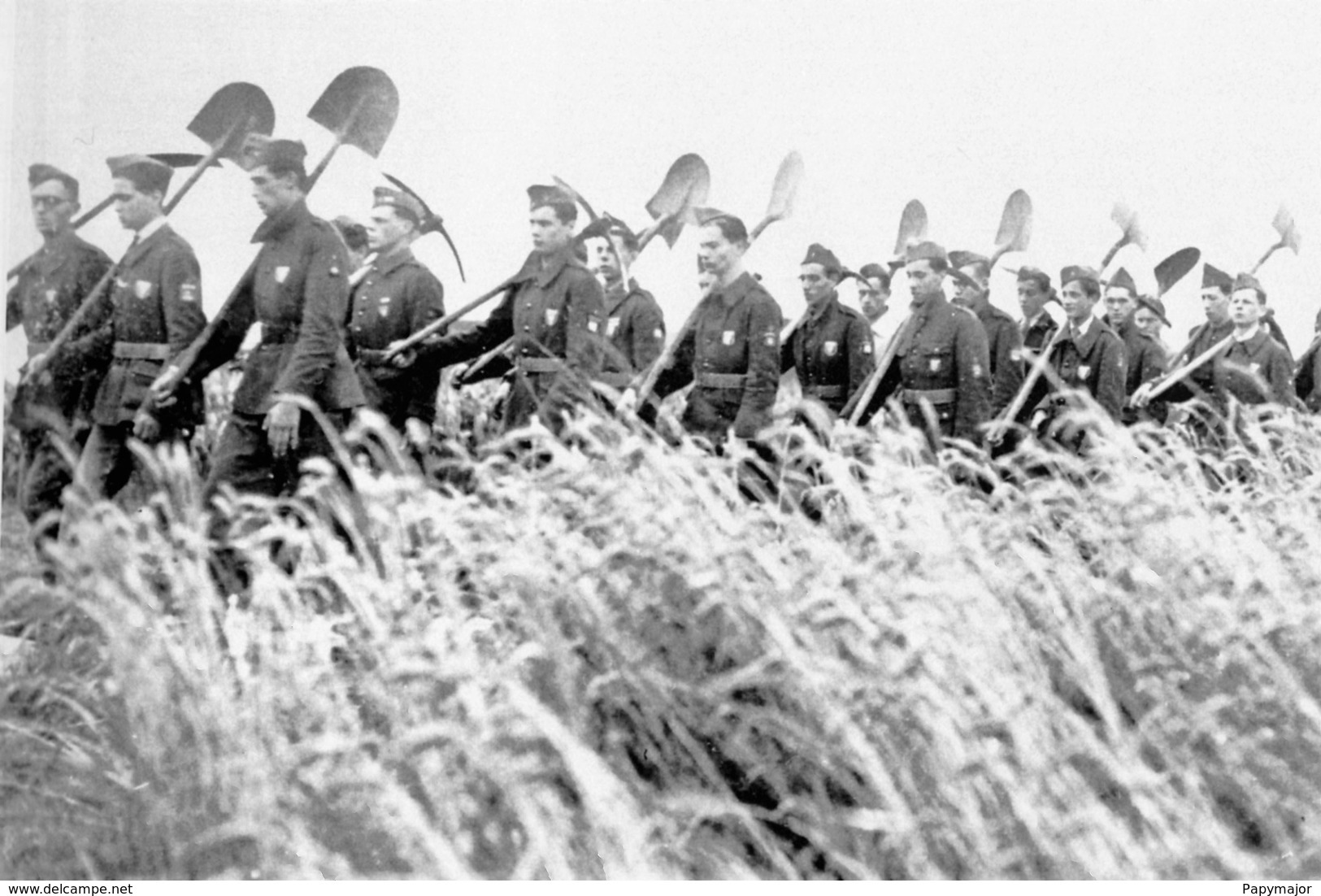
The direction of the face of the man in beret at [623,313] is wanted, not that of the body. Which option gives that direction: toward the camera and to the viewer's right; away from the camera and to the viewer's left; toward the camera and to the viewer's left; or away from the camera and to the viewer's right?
toward the camera and to the viewer's left

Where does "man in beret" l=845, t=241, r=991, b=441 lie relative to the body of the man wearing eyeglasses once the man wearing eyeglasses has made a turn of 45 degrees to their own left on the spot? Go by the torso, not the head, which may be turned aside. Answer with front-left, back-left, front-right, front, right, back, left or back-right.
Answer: left

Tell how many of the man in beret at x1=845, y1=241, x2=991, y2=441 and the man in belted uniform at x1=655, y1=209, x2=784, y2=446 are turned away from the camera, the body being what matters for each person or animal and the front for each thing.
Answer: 0

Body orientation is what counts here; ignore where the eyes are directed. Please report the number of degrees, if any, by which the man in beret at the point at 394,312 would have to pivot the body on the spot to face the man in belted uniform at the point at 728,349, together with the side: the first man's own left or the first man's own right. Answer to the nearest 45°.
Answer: approximately 135° to the first man's own left

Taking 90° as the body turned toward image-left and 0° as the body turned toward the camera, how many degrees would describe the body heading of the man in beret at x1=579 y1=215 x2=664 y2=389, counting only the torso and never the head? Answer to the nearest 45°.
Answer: approximately 45°

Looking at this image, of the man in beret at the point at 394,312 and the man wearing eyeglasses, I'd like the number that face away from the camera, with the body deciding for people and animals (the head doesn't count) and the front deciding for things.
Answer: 0

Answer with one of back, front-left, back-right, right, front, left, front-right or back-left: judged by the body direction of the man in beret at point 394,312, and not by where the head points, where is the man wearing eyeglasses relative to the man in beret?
front-right

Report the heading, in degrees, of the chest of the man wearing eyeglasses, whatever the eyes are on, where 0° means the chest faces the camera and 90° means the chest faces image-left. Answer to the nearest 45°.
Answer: approximately 45°

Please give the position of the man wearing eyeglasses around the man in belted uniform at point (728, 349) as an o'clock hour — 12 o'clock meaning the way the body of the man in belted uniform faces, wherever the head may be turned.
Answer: The man wearing eyeglasses is roughly at 1 o'clock from the man in belted uniform.

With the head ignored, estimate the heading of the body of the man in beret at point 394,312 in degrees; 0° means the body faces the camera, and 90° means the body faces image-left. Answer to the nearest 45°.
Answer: approximately 45°
